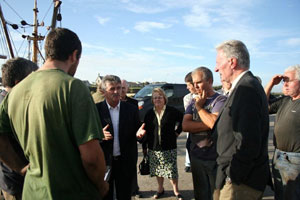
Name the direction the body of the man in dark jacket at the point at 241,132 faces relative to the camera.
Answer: to the viewer's left

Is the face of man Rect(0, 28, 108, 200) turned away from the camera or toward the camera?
away from the camera

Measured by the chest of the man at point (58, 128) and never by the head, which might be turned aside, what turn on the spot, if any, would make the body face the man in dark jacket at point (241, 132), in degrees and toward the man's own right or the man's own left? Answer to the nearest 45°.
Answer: approximately 45° to the man's own right

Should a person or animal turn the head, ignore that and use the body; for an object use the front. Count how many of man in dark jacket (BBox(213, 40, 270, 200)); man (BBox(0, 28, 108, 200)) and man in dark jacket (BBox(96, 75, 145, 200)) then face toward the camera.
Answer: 1

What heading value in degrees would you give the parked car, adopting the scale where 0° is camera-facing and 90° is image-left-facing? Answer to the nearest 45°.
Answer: approximately 45°

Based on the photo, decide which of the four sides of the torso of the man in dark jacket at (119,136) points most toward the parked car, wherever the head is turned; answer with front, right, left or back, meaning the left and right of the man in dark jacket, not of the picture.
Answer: back

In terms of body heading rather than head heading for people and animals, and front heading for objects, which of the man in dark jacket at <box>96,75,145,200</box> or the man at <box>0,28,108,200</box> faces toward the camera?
the man in dark jacket

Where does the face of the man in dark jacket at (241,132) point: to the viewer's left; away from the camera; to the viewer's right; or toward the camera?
to the viewer's left

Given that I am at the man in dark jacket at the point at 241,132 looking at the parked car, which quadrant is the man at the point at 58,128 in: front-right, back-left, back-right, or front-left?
back-left

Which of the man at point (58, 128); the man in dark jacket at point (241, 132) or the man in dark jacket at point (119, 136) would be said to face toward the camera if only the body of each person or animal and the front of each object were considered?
the man in dark jacket at point (119, 136)
